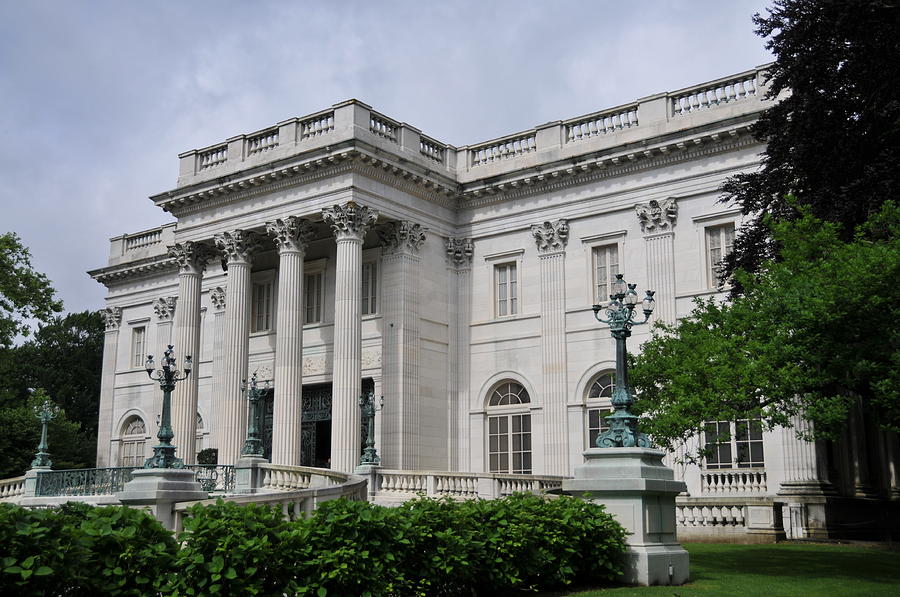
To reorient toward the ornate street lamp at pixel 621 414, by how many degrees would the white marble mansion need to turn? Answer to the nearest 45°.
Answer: approximately 45° to its left

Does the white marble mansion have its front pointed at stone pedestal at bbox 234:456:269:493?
yes

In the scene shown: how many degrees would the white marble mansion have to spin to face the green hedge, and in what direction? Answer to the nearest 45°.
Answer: approximately 45° to its left

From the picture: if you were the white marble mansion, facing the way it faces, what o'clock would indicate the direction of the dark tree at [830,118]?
The dark tree is roughly at 9 o'clock from the white marble mansion.

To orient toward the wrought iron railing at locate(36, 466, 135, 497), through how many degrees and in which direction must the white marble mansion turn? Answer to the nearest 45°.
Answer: approximately 45° to its right

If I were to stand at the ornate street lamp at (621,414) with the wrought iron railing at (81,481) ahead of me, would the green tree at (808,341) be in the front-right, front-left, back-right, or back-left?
back-right

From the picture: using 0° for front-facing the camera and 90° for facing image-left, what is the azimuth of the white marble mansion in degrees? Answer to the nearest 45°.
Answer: approximately 45°

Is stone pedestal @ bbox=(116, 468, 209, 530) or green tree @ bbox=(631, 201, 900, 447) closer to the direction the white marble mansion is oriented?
the stone pedestal

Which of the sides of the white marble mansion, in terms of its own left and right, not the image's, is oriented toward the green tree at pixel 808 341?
left
